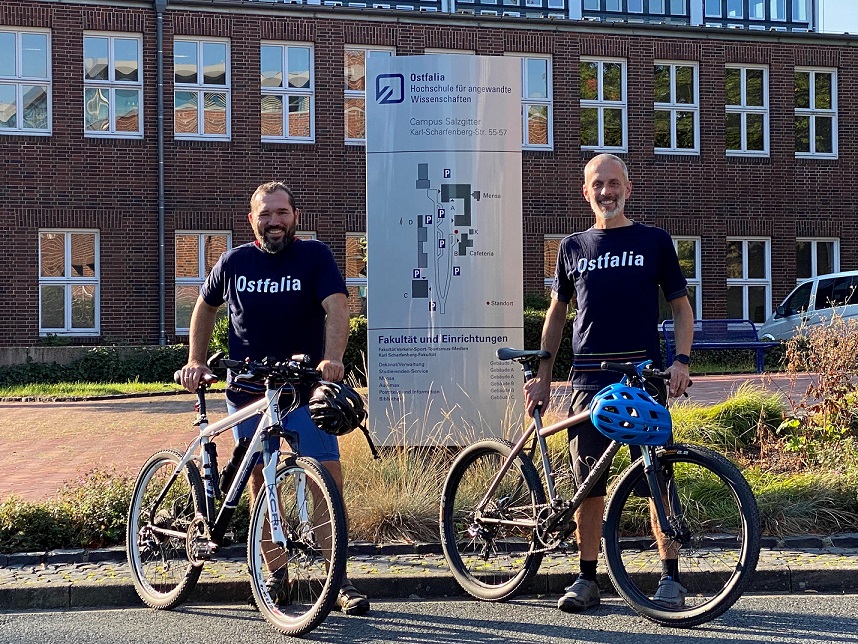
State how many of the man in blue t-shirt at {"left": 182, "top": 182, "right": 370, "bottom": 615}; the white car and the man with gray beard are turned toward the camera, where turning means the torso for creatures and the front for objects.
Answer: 2

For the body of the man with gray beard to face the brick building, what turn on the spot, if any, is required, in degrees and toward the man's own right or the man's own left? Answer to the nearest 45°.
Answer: approximately 180°

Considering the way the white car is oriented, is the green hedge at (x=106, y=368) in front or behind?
in front

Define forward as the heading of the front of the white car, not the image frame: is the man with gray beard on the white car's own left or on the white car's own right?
on the white car's own left

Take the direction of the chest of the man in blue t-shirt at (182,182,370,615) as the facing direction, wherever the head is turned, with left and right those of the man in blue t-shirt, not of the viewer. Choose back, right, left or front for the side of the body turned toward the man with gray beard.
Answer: left

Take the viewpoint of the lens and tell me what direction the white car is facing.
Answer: facing to the left of the viewer

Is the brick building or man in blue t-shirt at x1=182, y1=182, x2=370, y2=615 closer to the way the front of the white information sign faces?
the man in blue t-shirt

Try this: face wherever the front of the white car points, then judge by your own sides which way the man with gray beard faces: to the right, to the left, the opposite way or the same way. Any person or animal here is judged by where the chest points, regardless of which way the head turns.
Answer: to the left

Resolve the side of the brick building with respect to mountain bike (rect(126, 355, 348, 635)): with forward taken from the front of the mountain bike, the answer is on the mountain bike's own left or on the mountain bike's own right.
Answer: on the mountain bike's own left

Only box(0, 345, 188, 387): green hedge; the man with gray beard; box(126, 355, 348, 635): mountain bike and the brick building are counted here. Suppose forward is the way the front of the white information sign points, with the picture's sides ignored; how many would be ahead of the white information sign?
2
